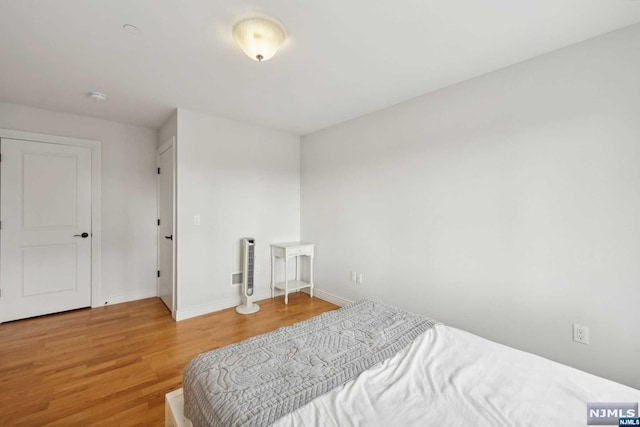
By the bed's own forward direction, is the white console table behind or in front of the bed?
in front

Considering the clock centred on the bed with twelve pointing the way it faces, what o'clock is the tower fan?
The tower fan is roughly at 12 o'clock from the bed.

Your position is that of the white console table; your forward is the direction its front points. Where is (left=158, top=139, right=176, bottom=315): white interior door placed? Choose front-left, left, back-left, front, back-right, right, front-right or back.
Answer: back-right

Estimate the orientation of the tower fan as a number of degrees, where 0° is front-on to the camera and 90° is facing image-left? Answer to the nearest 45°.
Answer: approximately 315°

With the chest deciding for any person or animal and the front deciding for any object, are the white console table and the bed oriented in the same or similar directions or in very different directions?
very different directions

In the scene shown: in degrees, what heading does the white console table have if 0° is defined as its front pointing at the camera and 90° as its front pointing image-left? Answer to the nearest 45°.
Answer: approximately 315°

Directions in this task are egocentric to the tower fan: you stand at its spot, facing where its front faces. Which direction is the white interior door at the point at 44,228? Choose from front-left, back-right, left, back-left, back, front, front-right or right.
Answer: back-right

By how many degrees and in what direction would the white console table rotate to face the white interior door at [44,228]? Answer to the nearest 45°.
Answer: approximately 135° to its right

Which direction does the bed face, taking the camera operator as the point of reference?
facing away from the viewer and to the left of the viewer
